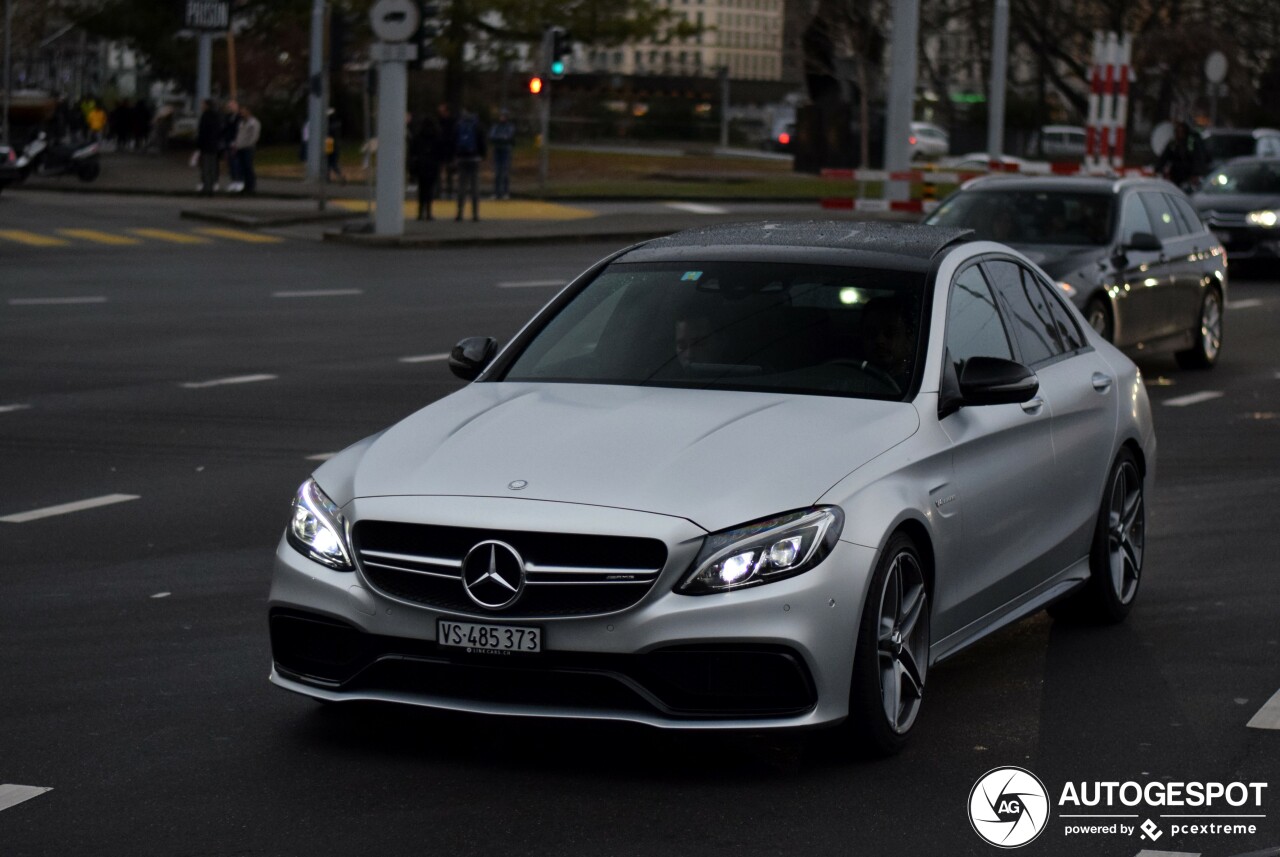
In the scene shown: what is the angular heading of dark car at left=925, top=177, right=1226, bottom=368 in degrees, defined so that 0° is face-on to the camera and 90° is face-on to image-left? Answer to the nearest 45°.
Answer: approximately 45°

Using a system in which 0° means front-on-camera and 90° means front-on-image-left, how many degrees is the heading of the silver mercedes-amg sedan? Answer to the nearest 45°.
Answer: approximately 45°

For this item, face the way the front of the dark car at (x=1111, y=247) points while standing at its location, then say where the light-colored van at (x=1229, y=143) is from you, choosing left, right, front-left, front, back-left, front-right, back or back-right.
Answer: back-right

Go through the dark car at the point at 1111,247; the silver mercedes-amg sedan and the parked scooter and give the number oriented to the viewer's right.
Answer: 0

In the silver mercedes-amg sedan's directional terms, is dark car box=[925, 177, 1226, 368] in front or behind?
behind

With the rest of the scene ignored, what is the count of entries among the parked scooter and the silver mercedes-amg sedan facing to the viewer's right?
0

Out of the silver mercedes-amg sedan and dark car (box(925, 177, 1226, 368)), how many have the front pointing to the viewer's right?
0

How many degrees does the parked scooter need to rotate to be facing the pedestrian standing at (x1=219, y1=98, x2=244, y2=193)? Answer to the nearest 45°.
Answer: approximately 135° to its left

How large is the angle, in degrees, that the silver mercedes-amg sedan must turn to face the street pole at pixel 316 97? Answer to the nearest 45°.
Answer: approximately 135° to its right

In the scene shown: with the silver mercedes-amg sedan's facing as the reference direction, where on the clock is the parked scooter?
The parked scooter is roughly at 4 o'clock from the silver mercedes-amg sedan.

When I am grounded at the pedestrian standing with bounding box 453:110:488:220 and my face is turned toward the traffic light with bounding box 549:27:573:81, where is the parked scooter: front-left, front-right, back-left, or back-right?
front-left

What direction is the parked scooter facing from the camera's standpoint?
to the viewer's left
